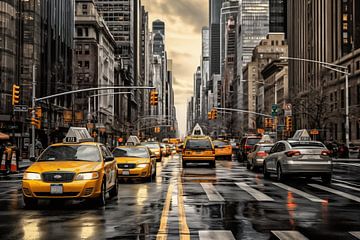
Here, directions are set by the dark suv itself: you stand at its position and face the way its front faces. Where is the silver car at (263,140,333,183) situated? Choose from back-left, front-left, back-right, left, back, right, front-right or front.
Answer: back

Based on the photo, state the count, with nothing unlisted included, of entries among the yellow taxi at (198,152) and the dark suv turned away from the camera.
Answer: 2

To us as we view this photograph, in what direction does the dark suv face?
facing away from the viewer

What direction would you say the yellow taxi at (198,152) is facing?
away from the camera

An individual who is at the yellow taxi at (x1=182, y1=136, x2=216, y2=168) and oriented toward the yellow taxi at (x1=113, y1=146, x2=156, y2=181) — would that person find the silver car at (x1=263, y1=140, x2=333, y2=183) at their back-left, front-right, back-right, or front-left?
front-left

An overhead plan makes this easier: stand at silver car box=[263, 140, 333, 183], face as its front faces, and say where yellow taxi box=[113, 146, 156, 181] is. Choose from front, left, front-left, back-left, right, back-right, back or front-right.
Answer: front-left

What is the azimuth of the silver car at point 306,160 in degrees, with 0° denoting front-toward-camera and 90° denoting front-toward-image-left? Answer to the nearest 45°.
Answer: approximately 135°

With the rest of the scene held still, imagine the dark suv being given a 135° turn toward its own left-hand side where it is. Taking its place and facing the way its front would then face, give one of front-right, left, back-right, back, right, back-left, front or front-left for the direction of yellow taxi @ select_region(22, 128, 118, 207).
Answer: front-left

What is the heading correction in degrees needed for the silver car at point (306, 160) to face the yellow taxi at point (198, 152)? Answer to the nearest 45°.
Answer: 0° — it already faces it

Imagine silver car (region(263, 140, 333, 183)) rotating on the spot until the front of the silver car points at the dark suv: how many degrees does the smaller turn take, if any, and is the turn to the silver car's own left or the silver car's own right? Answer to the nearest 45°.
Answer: approximately 45° to the silver car's own right

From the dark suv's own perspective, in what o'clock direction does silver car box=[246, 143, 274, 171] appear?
The silver car is roughly at 6 o'clock from the dark suv.

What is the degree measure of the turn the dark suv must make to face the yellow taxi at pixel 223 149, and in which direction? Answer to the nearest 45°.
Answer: approximately 90° to its left

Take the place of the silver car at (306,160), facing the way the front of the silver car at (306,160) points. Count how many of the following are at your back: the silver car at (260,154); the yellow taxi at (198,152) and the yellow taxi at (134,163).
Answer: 0

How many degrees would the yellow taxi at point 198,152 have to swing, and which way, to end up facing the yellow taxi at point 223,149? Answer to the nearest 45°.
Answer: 0° — it already faces it

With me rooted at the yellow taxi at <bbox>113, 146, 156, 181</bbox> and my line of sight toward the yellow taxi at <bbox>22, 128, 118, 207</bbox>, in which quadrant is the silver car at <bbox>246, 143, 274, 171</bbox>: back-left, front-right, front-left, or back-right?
back-left

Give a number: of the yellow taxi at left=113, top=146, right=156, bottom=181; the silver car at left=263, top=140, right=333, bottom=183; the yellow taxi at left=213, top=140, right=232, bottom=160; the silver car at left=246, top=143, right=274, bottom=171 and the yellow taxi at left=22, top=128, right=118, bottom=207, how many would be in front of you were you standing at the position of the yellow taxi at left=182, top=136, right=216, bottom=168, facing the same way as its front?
1
